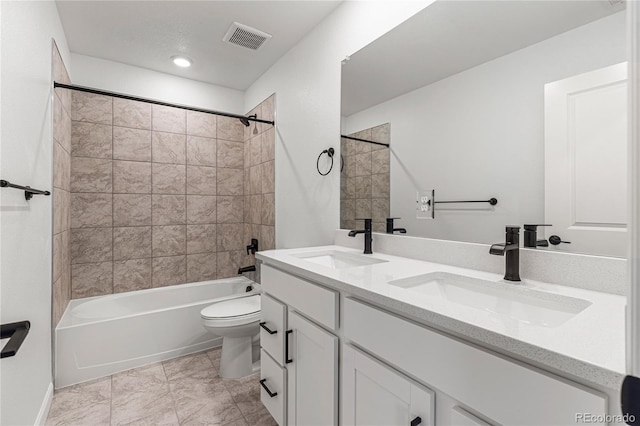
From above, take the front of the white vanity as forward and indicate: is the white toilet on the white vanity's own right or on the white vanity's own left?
on the white vanity's own right

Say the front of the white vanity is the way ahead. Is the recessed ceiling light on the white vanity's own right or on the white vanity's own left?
on the white vanity's own right

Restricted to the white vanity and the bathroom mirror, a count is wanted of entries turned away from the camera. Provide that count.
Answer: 0

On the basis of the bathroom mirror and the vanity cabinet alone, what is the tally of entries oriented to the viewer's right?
0

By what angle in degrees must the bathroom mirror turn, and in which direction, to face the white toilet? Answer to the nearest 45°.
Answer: approximately 45° to its right

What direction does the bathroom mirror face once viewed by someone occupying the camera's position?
facing the viewer and to the left of the viewer

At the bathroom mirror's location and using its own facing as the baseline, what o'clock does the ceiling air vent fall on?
The ceiling air vent is roughly at 2 o'clock from the bathroom mirror.

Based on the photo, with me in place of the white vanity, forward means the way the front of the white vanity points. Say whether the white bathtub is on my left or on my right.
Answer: on my right
